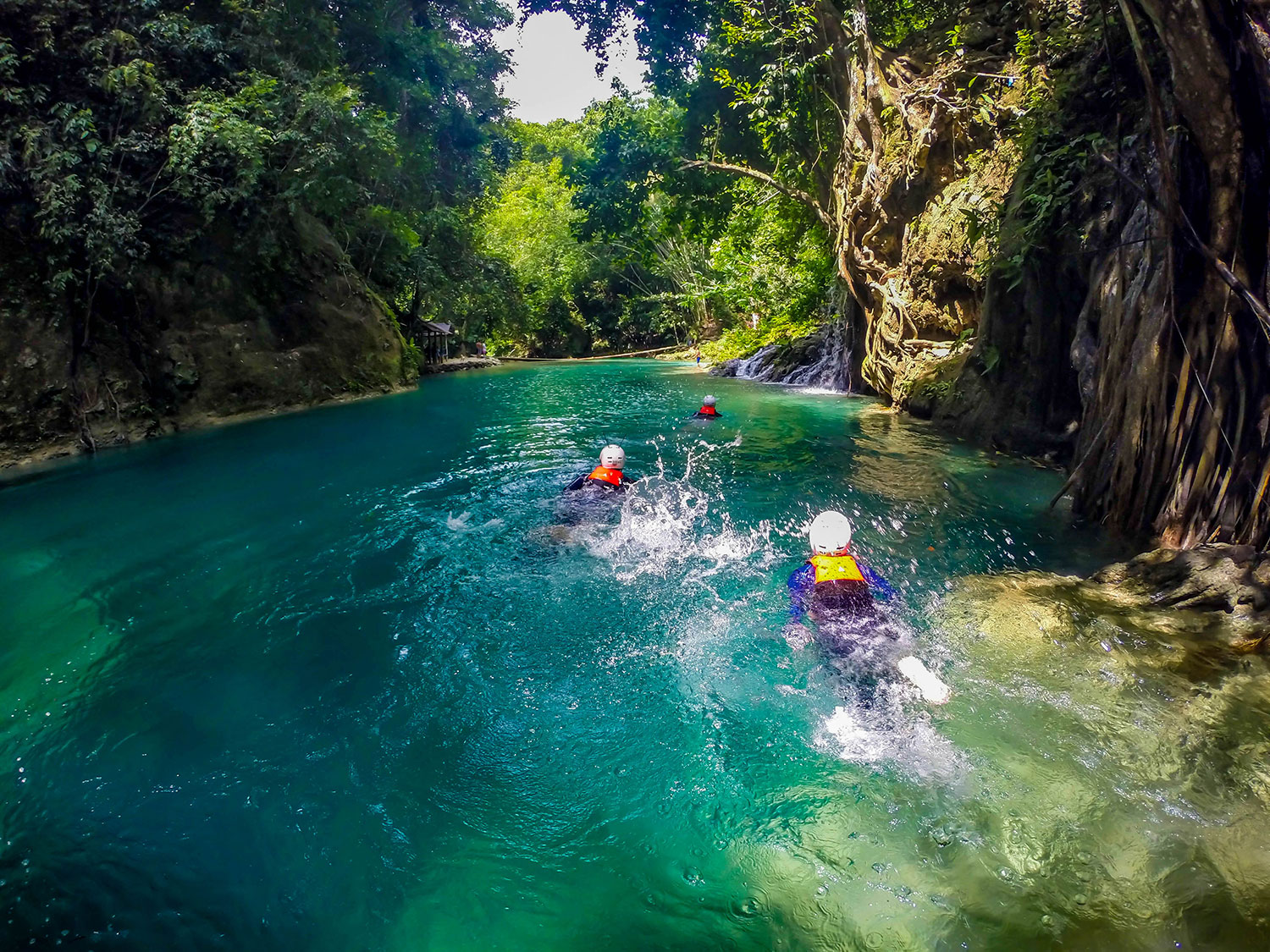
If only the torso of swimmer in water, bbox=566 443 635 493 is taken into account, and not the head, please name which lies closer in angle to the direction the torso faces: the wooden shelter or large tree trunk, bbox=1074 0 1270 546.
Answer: the wooden shelter

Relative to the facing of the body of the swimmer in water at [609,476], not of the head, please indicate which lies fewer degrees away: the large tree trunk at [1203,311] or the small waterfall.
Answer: the small waterfall

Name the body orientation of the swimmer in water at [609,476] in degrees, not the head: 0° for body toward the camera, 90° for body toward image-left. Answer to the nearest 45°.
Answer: approximately 180°

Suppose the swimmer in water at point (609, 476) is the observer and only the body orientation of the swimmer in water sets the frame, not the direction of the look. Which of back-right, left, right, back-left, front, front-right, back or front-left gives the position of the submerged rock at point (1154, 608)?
back-right

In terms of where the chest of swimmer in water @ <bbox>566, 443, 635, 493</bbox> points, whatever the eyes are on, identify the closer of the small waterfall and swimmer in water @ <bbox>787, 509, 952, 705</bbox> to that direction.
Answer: the small waterfall

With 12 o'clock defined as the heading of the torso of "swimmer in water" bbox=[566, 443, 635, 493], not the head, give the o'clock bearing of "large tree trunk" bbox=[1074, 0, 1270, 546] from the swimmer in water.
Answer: The large tree trunk is roughly at 4 o'clock from the swimmer in water.

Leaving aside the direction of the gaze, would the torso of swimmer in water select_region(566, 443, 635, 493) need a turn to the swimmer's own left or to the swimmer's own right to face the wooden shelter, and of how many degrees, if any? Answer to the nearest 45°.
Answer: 0° — they already face it

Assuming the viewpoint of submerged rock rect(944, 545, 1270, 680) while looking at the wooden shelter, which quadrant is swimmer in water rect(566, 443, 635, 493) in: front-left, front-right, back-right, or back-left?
front-left

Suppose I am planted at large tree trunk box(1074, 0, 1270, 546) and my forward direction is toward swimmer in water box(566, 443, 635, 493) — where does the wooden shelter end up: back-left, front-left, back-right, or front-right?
front-right

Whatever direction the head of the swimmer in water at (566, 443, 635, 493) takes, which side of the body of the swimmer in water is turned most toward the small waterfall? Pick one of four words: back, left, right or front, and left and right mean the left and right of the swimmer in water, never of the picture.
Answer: front
